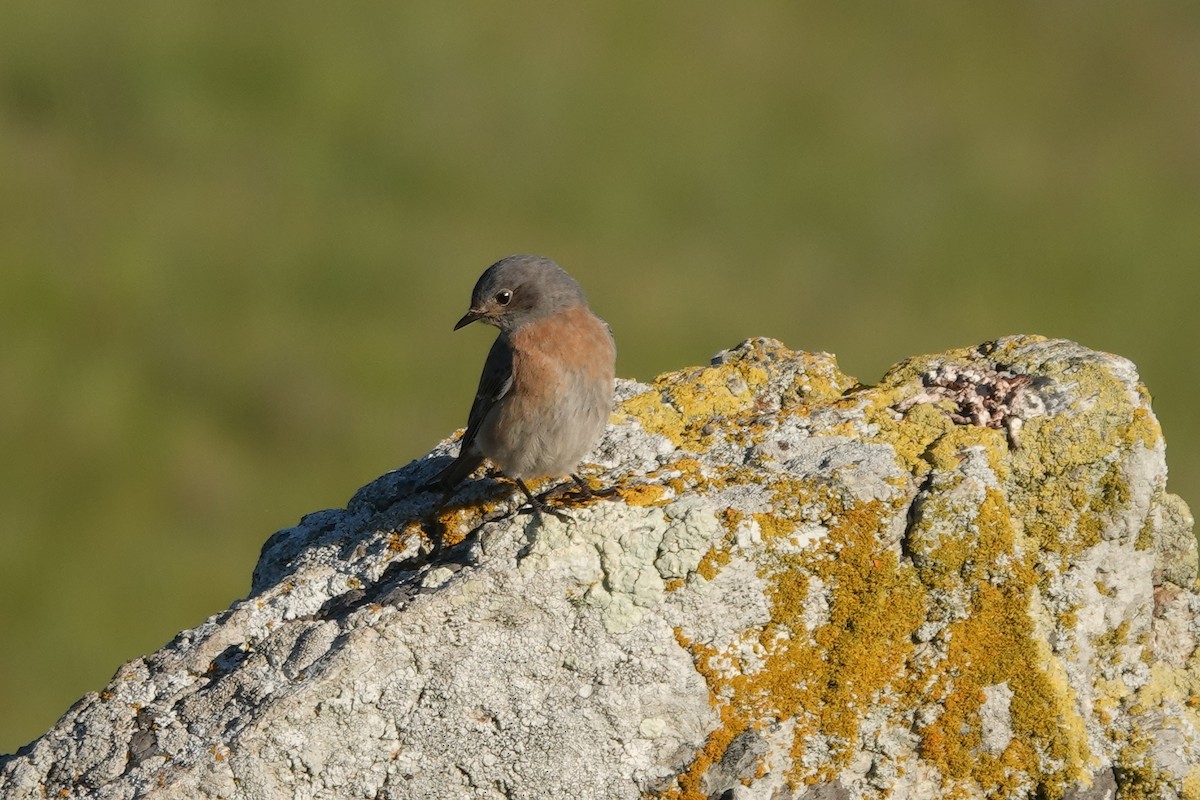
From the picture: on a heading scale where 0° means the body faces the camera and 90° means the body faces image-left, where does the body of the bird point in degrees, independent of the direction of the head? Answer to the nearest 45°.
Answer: approximately 315°
